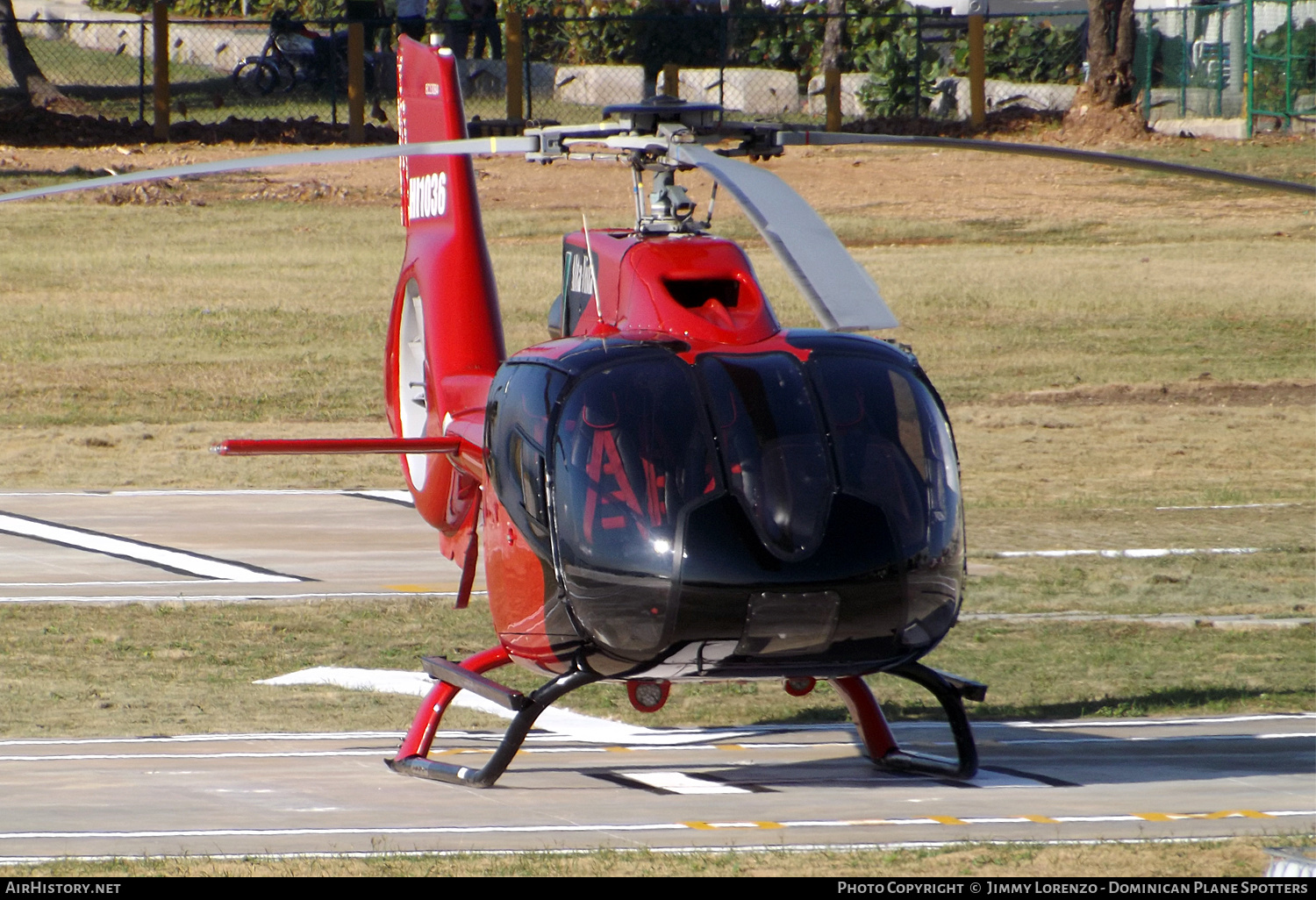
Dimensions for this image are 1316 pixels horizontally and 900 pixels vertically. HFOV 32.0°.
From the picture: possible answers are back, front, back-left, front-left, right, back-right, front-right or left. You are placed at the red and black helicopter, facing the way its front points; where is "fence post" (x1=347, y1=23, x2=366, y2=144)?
back

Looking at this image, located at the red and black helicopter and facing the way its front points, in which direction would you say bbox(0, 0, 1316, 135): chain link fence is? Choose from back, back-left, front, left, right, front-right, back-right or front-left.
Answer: back

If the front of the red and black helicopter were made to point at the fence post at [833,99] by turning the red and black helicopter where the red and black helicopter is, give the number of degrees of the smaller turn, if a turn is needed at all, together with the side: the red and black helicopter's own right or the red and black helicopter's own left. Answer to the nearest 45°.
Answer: approximately 180°

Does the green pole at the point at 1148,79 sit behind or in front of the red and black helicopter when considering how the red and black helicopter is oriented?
behind

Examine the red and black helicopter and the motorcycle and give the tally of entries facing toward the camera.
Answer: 1

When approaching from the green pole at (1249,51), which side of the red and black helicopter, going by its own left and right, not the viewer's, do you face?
back

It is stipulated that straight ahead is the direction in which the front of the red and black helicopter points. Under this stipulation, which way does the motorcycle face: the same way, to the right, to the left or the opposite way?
to the right

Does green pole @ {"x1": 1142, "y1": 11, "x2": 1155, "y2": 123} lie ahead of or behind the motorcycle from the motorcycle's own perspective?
behind

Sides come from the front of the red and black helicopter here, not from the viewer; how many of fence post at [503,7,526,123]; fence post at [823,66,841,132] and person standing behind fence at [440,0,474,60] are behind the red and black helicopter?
3

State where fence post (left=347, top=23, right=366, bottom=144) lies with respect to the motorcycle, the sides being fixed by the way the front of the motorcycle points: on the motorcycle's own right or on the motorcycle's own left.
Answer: on the motorcycle's own left

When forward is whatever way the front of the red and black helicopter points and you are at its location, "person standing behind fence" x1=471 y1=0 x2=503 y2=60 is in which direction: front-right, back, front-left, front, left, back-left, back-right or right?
back

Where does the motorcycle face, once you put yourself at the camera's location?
facing to the left of the viewer

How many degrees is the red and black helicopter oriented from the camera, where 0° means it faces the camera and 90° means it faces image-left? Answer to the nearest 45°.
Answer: approximately 0°

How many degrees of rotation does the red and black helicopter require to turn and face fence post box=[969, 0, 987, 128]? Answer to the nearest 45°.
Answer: approximately 180°

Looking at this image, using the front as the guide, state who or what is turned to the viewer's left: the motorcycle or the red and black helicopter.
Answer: the motorcycle
